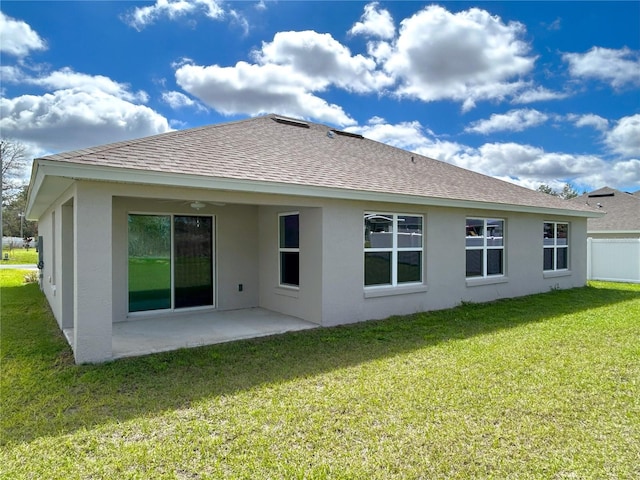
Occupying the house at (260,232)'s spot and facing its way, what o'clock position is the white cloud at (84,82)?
The white cloud is roughly at 12 o'clock from the house.

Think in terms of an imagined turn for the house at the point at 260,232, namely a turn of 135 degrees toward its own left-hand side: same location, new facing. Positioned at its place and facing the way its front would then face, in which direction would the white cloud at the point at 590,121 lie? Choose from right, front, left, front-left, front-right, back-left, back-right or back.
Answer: back-left

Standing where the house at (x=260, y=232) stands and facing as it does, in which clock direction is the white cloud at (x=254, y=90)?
The white cloud is roughly at 1 o'clock from the house.

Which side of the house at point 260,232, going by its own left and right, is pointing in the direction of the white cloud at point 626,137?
right

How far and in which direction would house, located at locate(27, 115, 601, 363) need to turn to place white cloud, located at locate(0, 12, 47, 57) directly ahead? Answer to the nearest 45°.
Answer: approximately 45° to its left

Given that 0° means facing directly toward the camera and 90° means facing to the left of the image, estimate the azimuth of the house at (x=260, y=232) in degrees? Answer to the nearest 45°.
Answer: approximately 135°

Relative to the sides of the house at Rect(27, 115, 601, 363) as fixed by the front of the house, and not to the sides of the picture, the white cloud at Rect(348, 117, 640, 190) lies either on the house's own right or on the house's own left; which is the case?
on the house's own right
